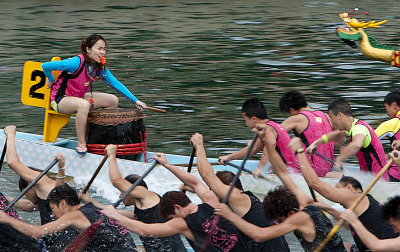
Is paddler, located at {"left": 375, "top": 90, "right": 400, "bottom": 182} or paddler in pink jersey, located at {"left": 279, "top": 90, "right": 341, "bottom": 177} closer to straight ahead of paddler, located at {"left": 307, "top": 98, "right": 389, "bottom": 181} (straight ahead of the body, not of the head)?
the paddler in pink jersey

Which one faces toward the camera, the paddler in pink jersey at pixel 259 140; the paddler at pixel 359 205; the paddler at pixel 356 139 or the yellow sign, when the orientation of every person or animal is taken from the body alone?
the yellow sign

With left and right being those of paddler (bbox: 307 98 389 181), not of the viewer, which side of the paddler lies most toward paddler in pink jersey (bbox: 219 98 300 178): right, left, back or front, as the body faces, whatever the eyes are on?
front

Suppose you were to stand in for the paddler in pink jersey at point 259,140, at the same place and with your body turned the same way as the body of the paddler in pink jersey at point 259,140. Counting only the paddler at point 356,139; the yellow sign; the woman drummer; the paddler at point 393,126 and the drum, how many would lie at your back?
2

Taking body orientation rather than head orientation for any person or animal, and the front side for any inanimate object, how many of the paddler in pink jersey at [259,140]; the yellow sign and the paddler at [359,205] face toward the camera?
1

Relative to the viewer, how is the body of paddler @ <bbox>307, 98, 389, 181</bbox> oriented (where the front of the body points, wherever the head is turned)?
to the viewer's left

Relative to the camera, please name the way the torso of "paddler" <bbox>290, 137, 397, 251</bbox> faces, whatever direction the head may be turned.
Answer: to the viewer's left

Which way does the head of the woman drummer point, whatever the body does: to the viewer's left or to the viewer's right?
to the viewer's right

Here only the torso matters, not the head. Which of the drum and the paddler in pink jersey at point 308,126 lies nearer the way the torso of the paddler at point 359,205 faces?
the drum

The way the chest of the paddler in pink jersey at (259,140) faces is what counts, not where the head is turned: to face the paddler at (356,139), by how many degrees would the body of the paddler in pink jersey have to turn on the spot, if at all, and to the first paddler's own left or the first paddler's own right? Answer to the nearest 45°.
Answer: approximately 180°

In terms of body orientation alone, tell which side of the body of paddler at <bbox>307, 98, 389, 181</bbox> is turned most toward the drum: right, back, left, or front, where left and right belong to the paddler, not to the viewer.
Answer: front

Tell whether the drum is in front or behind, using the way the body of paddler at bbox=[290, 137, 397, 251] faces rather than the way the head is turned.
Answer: in front

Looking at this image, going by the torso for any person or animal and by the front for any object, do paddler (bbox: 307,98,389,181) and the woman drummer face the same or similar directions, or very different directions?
very different directions

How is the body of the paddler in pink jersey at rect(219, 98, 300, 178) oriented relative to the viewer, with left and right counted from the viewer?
facing to the left of the viewer
